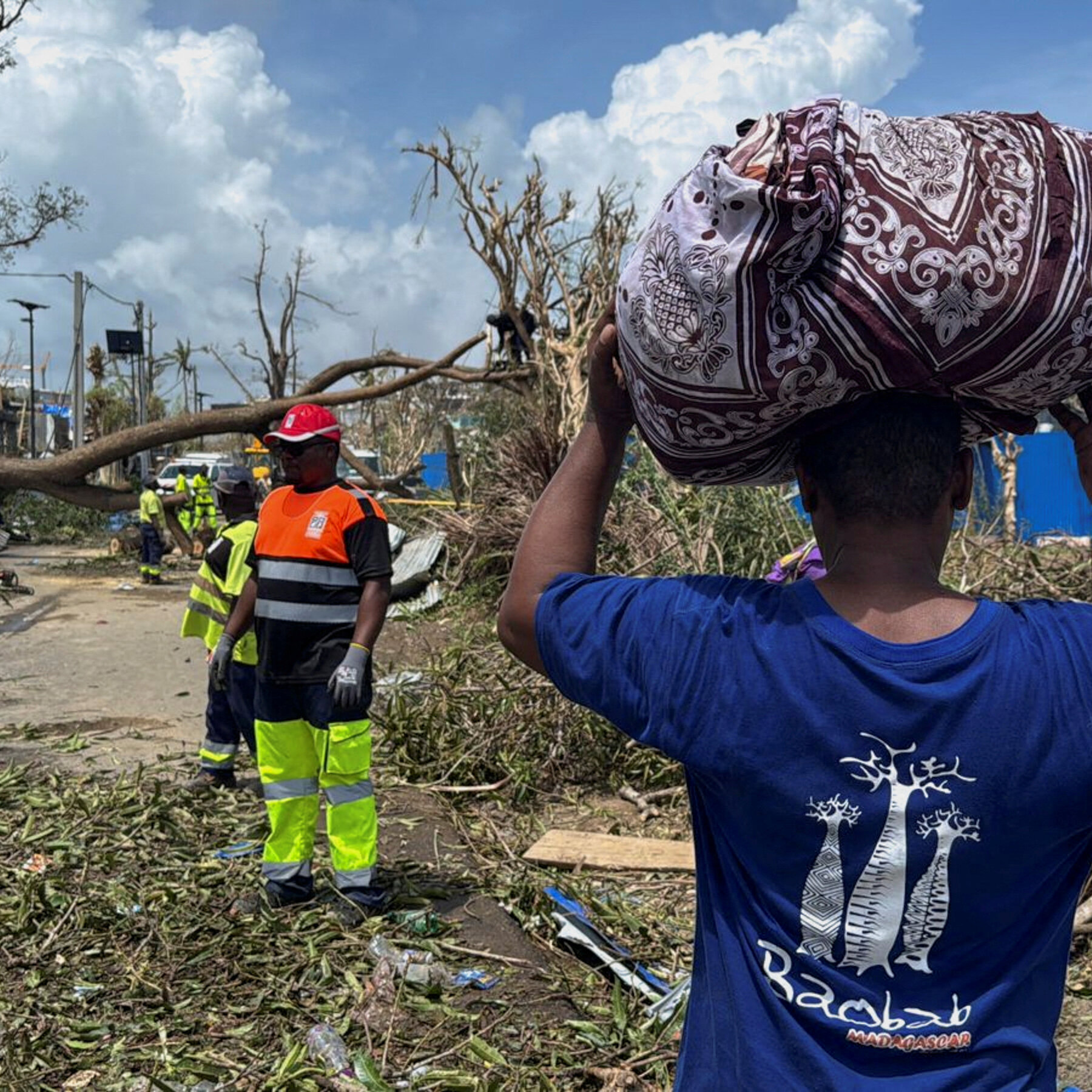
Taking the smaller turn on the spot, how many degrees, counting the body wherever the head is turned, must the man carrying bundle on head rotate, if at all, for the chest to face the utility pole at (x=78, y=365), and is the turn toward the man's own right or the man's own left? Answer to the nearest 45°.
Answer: approximately 45° to the man's own left

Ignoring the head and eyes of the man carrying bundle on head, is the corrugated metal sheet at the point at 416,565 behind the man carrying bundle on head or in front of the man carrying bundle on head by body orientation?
in front

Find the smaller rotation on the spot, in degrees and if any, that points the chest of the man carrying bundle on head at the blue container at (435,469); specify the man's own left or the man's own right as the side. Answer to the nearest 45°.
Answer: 0° — they already face it

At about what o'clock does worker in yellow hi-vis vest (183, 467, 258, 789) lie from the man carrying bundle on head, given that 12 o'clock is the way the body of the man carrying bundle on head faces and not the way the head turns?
The worker in yellow hi-vis vest is roughly at 11 o'clock from the man carrying bundle on head.

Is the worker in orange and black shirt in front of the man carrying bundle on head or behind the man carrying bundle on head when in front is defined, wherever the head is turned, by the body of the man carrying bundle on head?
in front

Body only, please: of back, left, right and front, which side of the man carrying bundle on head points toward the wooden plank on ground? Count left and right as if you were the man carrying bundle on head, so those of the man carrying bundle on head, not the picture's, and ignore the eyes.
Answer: front

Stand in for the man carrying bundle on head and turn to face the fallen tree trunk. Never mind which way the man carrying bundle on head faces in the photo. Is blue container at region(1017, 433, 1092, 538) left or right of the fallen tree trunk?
right

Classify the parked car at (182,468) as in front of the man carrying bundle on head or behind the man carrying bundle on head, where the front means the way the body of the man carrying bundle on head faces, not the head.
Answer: in front

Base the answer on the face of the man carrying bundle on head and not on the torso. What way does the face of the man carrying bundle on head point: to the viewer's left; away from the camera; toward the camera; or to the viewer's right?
away from the camera

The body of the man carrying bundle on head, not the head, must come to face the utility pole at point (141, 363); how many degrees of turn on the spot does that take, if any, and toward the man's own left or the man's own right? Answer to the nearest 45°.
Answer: approximately 45° to the man's own left

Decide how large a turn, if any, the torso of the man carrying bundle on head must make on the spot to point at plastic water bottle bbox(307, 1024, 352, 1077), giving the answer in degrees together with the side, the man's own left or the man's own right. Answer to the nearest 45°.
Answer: approximately 45° to the man's own left

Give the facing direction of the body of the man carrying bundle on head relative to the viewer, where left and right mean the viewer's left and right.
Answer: facing away from the viewer
